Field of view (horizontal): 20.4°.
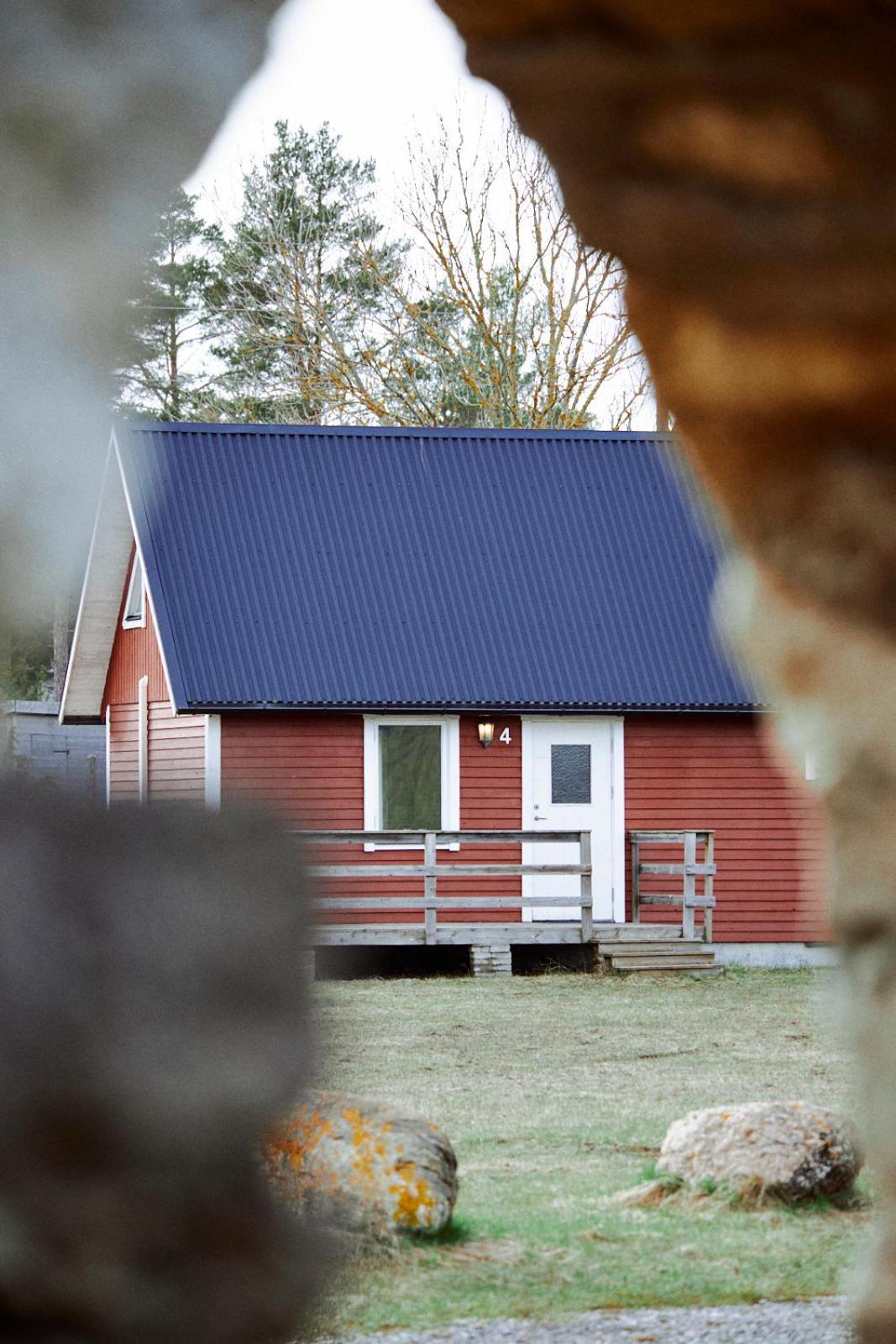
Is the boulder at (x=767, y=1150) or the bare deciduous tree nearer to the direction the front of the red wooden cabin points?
the boulder

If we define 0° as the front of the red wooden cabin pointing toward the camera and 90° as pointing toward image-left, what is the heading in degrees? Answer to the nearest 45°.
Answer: approximately 0°

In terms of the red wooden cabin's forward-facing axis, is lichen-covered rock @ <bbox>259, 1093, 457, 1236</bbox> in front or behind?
in front

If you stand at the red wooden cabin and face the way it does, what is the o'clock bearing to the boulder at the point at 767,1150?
The boulder is roughly at 12 o'clock from the red wooden cabin.

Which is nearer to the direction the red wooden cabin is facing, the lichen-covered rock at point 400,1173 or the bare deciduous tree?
the lichen-covered rock

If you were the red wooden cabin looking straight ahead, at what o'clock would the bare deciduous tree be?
The bare deciduous tree is roughly at 6 o'clock from the red wooden cabin.
